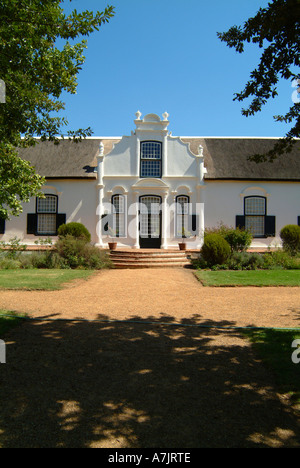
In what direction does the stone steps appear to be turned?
toward the camera

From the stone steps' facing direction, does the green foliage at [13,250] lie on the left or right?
on its right

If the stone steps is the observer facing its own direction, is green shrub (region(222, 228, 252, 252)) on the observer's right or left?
on its left

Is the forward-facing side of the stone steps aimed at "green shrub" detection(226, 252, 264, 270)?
no

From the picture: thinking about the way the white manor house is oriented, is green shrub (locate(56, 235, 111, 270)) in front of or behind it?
in front

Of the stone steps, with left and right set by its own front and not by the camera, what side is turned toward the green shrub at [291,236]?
left

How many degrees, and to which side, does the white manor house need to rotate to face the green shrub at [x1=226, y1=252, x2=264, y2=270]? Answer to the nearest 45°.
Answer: approximately 45° to its left

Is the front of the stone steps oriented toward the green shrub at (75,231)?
no

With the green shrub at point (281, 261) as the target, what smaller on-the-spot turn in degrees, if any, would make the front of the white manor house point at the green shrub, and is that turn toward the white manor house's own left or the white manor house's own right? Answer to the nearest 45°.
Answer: approximately 45° to the white manor house's own left

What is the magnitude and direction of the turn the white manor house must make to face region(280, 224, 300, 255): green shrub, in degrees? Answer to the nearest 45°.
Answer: approximately 90° to its left

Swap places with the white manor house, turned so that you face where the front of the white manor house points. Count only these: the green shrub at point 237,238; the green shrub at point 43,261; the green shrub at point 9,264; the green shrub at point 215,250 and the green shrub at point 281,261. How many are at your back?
0

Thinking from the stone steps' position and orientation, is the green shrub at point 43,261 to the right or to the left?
on its right

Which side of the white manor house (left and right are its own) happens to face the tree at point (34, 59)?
front

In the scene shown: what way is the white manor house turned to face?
toward the camera
